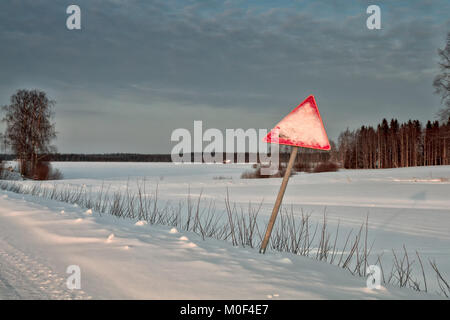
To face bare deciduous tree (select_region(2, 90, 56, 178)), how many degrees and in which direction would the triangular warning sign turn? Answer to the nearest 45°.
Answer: approximately 135° to its right

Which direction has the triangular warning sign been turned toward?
toward the camera
